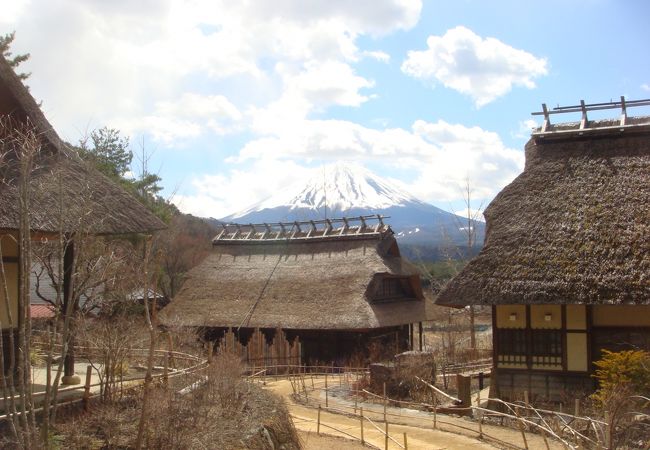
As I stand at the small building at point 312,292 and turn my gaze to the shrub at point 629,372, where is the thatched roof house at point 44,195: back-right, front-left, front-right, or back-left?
front-right

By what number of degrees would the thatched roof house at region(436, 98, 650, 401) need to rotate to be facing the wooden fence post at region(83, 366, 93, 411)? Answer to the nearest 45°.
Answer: approximately 45° to its right

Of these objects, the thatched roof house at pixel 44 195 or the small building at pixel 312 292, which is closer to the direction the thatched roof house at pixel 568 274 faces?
the thatched roof house

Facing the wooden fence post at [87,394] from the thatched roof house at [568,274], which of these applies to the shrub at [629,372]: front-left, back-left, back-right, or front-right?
front-left

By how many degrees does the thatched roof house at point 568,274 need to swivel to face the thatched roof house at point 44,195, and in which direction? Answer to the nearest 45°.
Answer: approximately 45° to its right

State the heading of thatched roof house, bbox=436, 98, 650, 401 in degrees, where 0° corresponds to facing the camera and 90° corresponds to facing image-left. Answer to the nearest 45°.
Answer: approximately 0°
